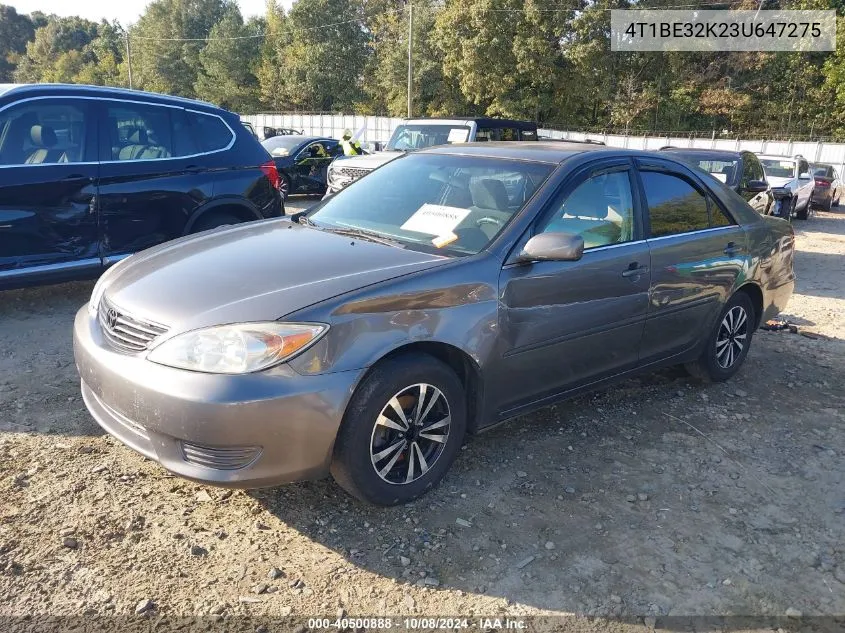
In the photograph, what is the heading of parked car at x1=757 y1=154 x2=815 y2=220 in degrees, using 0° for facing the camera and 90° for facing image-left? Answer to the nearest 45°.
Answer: approximately 45°

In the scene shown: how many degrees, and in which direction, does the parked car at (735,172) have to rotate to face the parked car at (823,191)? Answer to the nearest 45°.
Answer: approximately 135° to its right

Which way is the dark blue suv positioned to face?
to the viewer's left

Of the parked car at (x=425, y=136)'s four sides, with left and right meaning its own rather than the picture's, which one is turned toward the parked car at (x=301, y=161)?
right
